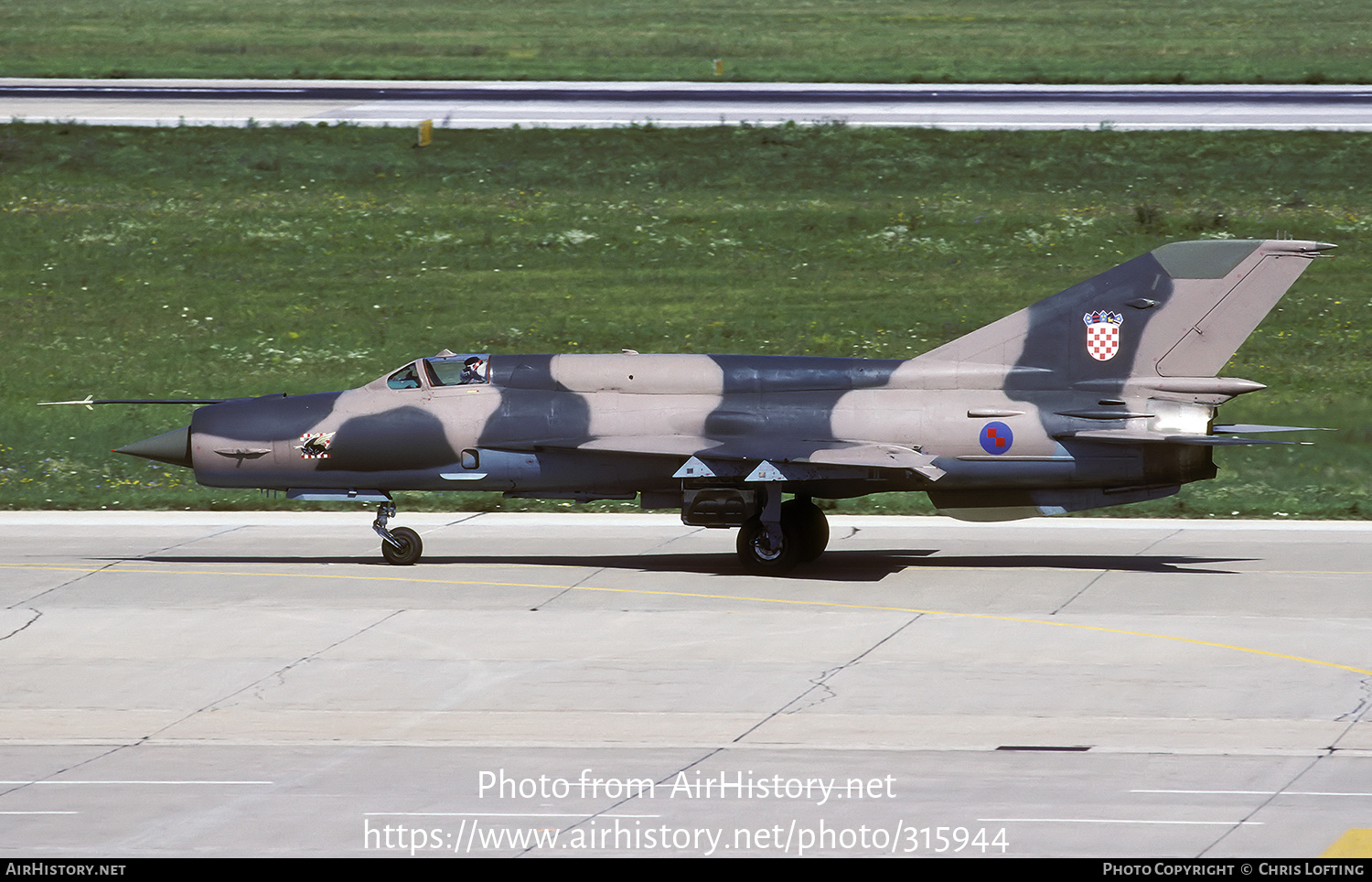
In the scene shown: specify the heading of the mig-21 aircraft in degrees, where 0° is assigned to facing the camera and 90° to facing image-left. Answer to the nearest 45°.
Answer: approximately 90°
